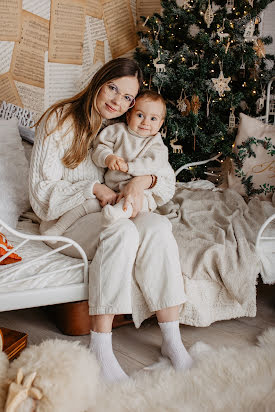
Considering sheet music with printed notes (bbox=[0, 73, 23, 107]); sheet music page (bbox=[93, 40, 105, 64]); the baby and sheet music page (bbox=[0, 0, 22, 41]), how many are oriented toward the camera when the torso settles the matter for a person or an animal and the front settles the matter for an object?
4

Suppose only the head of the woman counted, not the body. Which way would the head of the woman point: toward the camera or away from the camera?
toward the camera

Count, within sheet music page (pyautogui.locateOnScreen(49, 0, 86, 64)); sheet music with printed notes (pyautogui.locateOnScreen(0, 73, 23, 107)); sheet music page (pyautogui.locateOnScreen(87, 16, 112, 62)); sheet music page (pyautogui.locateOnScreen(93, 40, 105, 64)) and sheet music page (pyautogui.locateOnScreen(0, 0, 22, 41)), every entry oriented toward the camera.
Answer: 5

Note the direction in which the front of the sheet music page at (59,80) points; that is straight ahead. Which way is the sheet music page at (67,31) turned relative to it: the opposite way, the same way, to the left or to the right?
the same way

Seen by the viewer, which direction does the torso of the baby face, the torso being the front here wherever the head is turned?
toward the camera

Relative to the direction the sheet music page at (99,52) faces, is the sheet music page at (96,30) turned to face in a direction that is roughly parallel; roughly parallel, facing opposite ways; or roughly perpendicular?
roughly parallel

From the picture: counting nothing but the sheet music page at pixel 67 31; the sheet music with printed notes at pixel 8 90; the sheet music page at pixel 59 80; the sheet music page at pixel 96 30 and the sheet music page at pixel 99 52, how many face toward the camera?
5

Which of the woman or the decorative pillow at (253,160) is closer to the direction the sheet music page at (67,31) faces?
the woman

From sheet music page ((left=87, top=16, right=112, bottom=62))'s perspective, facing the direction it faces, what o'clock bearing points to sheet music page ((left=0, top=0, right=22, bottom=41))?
sheet music page ((left=0, top=0, right=22, bottom=41)) is roughly at 2 o'clock from sheet music page ((left=87, top=16, right=112, bottom=62)).

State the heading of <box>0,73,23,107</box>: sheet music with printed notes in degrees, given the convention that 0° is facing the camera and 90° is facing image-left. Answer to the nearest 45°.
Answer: approximately 0°

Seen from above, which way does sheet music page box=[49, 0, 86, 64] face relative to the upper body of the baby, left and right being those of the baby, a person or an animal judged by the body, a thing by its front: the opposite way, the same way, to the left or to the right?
the same way

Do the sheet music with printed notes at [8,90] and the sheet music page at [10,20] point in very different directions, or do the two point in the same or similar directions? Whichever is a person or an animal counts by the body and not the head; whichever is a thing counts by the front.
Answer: same or similar directions

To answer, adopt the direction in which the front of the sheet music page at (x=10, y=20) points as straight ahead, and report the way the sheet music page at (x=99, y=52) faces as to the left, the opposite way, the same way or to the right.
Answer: the same way

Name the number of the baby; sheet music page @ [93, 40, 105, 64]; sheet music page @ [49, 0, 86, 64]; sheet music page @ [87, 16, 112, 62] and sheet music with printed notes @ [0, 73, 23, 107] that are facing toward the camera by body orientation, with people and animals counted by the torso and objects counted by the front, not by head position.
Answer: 5

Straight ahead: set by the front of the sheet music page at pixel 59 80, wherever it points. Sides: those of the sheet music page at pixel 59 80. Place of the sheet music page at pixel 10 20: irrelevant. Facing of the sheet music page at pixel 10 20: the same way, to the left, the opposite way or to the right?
the same way

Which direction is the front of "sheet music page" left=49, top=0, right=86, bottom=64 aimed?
toward the camera

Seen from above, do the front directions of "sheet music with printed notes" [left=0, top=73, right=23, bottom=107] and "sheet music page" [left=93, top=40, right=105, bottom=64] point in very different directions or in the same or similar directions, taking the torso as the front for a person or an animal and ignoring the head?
same or similar directions

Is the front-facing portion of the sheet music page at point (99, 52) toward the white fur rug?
yes

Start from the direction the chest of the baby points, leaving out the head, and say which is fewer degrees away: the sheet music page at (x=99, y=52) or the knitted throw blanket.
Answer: the knitted throw blanket
